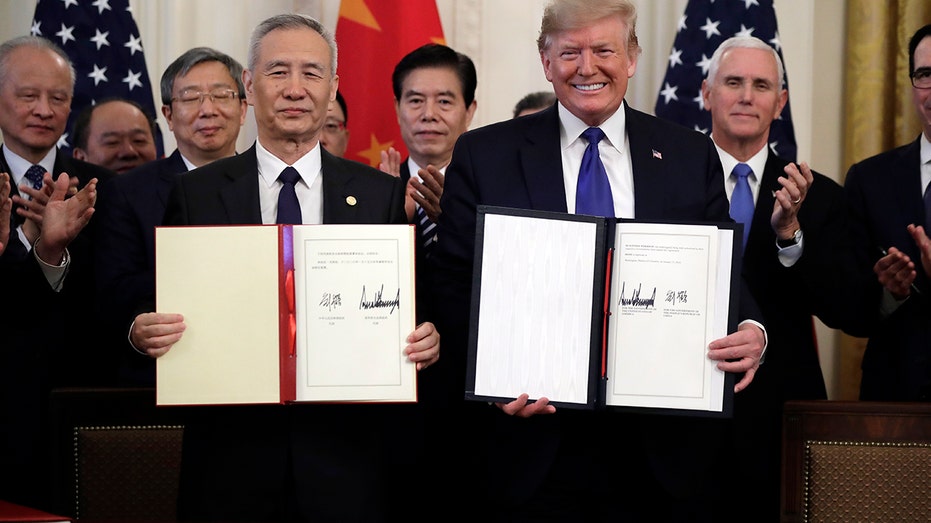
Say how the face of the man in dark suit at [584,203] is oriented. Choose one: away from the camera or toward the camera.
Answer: toward the camera

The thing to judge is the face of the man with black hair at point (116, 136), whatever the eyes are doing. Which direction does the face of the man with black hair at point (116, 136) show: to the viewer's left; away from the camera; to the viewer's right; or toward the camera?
toward the camera

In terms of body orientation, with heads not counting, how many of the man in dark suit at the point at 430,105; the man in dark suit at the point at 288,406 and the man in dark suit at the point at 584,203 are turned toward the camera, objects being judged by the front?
3

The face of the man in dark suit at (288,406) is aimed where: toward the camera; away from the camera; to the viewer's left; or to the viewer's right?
toward the camera

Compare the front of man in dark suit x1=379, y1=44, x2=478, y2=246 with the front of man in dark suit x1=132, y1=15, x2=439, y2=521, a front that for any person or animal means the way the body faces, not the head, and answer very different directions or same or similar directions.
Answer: same or similar directions

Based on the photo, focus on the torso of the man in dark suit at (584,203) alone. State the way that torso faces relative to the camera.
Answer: toward the camera

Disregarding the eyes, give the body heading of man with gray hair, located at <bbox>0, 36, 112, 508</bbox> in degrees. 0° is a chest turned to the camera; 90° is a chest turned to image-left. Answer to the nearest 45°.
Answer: approximately 315°

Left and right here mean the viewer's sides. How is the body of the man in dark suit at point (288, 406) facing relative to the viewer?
facing the viewer

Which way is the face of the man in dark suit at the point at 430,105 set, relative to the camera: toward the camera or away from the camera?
toward the camera

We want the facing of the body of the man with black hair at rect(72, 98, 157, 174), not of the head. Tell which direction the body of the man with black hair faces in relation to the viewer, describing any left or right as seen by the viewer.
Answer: facing the viewer and to the right of the viewer
